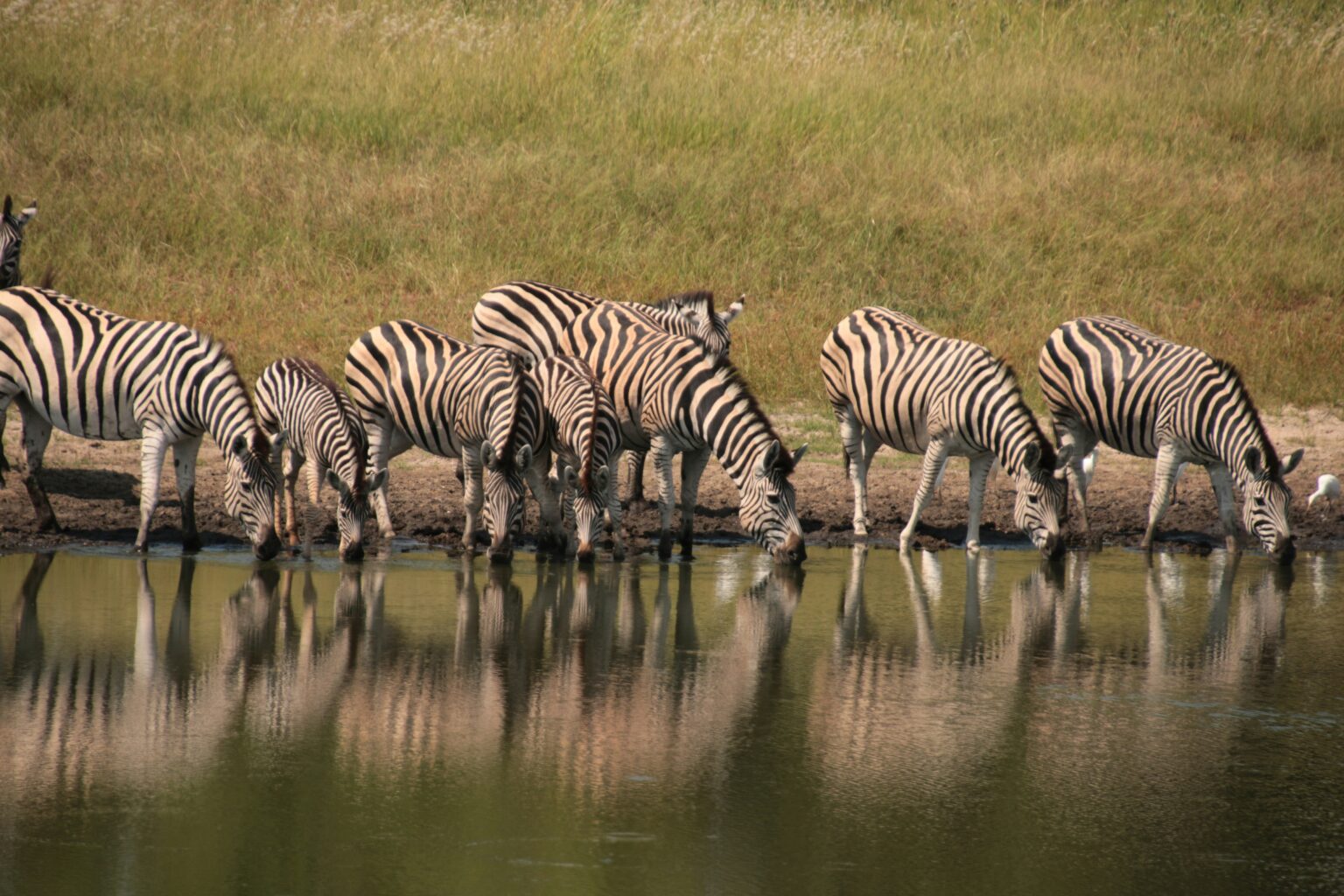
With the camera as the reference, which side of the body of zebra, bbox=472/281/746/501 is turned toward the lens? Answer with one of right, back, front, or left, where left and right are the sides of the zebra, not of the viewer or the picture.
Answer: right

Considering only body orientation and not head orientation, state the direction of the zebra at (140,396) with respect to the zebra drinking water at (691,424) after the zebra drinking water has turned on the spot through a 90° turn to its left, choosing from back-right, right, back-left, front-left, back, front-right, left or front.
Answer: back-left

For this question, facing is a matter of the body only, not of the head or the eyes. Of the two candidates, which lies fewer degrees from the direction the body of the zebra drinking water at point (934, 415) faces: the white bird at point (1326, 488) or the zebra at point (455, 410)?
the white bird

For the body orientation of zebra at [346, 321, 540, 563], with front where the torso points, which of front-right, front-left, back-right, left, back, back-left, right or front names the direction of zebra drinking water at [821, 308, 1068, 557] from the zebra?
front-left

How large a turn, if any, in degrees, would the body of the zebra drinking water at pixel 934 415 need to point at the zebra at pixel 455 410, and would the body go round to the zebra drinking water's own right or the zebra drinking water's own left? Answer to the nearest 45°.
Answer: approximately 135° to the zebra drinking water's own right

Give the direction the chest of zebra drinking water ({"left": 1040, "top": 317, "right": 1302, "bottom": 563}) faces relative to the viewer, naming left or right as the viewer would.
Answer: facing the viewer and to the right of the viewer

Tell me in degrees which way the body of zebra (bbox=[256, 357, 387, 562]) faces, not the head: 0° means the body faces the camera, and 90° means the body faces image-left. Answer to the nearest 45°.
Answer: approximately 315°

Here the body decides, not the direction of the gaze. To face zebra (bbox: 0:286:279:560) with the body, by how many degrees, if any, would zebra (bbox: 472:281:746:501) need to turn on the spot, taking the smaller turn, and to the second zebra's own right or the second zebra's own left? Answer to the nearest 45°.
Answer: approximately 135° to the second zebra's own right

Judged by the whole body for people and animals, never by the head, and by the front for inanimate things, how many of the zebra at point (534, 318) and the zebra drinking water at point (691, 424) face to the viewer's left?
0
